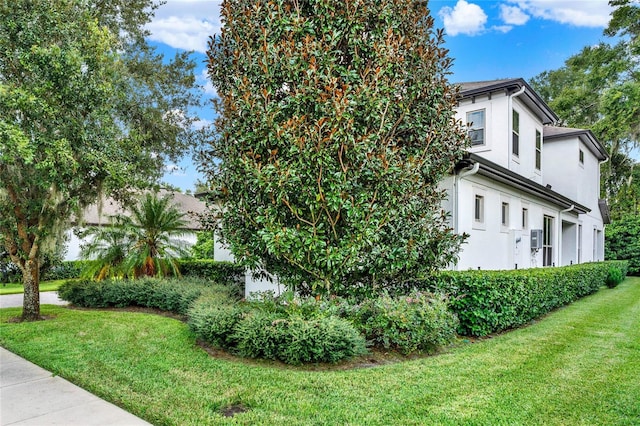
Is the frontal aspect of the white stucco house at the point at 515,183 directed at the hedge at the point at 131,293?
yes

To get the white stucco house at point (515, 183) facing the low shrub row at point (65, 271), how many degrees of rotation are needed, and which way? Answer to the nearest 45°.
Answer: approximately 45° to its right

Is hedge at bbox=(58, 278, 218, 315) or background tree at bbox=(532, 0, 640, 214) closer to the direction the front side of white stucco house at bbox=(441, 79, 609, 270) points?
the hedge

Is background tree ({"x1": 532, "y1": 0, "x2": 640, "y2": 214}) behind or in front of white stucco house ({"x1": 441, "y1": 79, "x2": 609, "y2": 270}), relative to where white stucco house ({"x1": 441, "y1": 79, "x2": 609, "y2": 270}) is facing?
behind

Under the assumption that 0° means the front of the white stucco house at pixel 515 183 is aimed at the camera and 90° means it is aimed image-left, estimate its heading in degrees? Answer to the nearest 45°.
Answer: approximately 45°

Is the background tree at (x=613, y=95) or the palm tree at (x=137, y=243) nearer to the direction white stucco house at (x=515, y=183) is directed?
the palm tree

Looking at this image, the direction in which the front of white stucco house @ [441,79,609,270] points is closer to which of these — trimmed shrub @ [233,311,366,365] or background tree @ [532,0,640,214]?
the trimmed shrub

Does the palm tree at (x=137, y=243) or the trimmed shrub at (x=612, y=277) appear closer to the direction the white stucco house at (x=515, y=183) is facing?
the palm tree

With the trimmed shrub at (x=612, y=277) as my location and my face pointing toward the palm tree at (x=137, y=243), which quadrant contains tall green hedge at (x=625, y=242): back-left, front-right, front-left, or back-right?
back-right
